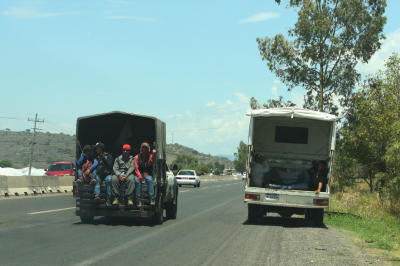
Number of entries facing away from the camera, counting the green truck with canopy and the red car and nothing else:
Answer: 1

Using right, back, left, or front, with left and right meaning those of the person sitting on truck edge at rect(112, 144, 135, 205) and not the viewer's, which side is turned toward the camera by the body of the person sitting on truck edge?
front

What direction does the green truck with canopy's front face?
away from the camera

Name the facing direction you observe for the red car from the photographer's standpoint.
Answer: facing the viewer and to the left of the viewer

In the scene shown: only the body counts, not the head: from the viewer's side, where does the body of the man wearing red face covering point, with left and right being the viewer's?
facing the viewer

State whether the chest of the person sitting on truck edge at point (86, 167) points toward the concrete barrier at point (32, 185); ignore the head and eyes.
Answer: no

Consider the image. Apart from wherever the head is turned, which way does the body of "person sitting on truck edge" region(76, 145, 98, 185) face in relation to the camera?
toward the camera

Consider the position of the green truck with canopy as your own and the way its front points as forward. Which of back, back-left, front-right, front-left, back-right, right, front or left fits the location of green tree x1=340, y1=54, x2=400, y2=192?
front-right

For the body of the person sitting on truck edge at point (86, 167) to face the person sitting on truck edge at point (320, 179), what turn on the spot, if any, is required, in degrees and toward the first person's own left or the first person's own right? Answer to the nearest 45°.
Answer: approximately 90° to the first person's own left

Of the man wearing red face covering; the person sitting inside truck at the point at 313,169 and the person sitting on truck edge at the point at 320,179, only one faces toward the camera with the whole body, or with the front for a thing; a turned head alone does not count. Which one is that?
the man wearing red face covering
